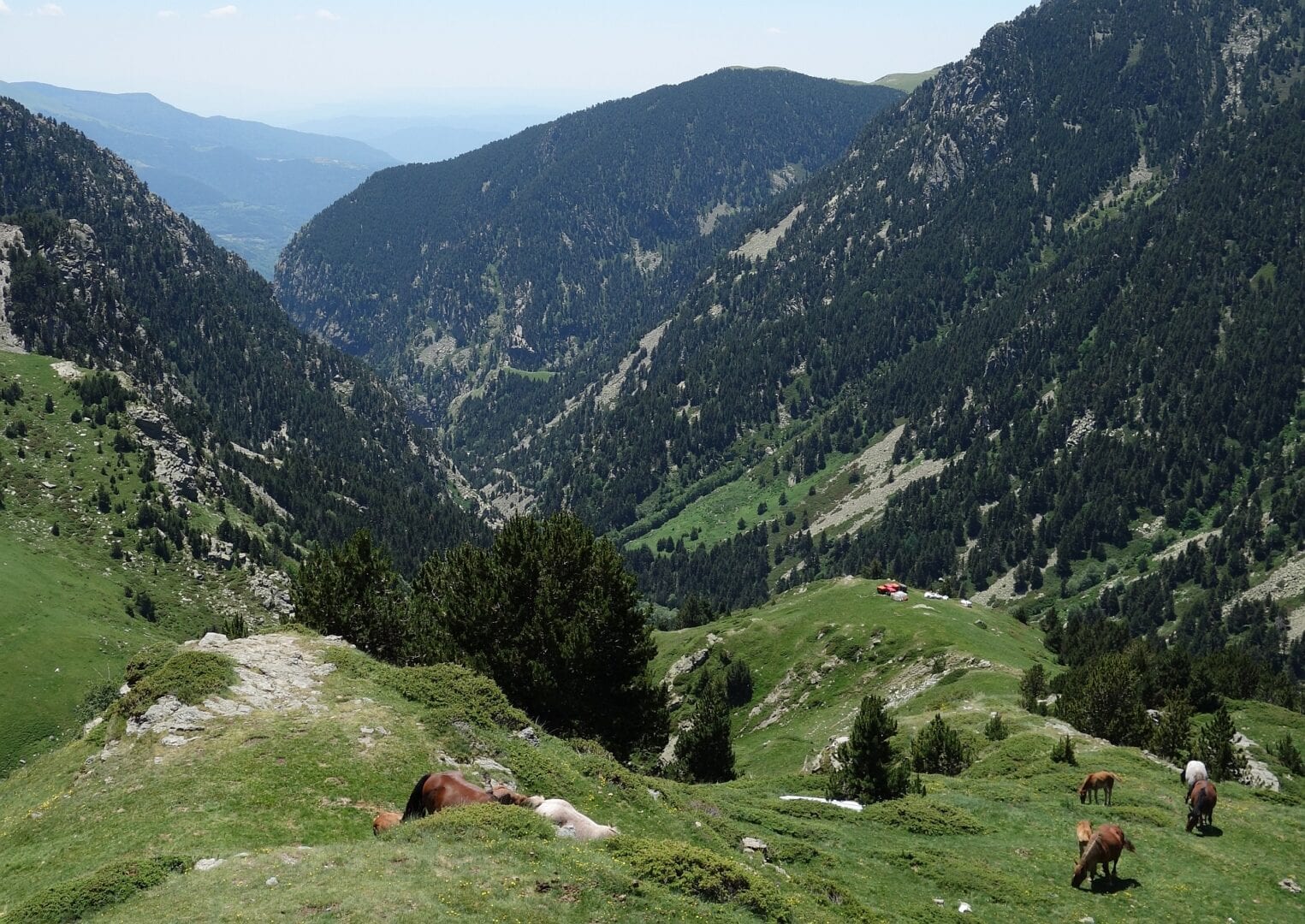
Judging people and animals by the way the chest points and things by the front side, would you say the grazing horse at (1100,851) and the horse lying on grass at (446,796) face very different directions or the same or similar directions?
very different directions

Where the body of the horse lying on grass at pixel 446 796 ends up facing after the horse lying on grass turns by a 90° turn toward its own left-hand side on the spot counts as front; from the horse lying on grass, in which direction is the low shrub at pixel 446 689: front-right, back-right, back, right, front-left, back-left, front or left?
front

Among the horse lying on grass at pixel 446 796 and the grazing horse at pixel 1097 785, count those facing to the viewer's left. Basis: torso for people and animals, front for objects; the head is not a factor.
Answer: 1

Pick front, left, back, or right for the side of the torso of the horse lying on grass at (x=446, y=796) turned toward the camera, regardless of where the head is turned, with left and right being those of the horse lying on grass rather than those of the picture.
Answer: right

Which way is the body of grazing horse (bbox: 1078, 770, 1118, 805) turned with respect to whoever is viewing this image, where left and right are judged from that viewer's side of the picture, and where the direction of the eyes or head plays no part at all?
facing to the left of the viewer

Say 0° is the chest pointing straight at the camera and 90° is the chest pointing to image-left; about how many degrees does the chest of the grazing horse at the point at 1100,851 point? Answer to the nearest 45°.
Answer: approximately 45°

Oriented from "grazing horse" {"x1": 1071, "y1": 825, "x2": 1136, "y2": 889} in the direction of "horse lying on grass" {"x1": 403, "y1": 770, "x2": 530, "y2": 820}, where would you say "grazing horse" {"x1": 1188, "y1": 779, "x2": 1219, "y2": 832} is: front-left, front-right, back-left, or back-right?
back-right

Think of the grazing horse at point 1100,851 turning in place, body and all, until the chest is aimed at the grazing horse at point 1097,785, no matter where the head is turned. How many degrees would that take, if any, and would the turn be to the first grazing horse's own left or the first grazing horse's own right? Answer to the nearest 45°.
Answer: approximately 135° to the first grazing horse's own right
